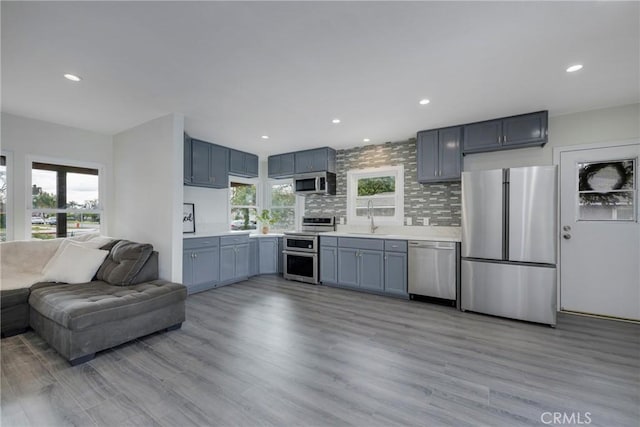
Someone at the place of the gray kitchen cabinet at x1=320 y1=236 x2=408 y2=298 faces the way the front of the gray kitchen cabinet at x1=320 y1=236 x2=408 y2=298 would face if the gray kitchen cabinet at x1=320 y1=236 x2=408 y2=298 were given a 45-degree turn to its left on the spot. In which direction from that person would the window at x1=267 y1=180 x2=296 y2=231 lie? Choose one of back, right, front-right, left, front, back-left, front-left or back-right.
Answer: back-right

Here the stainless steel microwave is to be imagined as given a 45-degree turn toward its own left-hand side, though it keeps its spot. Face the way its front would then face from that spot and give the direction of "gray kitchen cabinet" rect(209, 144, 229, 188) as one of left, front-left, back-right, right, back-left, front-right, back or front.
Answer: right

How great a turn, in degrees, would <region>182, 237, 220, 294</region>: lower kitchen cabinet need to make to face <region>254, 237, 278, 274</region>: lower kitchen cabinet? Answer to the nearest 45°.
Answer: approximately 90° to its left

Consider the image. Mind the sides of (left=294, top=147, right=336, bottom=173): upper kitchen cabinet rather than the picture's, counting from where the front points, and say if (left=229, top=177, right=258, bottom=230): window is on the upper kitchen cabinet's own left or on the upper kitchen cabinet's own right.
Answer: on the upper kitchen cabinet's own right

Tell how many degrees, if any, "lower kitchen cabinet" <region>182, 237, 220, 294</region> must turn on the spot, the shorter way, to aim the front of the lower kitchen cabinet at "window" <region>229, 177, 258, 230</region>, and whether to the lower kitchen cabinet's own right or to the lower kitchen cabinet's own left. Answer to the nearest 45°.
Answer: approximately 90° to the lower kitchen cabinet's own left

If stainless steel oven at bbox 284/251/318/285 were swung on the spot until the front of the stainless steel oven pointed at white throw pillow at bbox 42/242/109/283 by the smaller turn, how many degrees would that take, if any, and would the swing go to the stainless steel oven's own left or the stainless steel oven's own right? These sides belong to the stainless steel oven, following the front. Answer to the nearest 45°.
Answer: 0° — it already faces it

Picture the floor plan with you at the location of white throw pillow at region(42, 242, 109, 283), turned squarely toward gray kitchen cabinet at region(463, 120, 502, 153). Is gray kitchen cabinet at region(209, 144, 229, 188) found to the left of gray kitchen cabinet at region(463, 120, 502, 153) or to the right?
left

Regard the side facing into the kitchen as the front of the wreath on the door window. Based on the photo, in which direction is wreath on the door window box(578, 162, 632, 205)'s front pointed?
toward the camera

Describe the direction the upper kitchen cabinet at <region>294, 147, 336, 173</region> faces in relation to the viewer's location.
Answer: facing the viewer and to the left of the viewer
